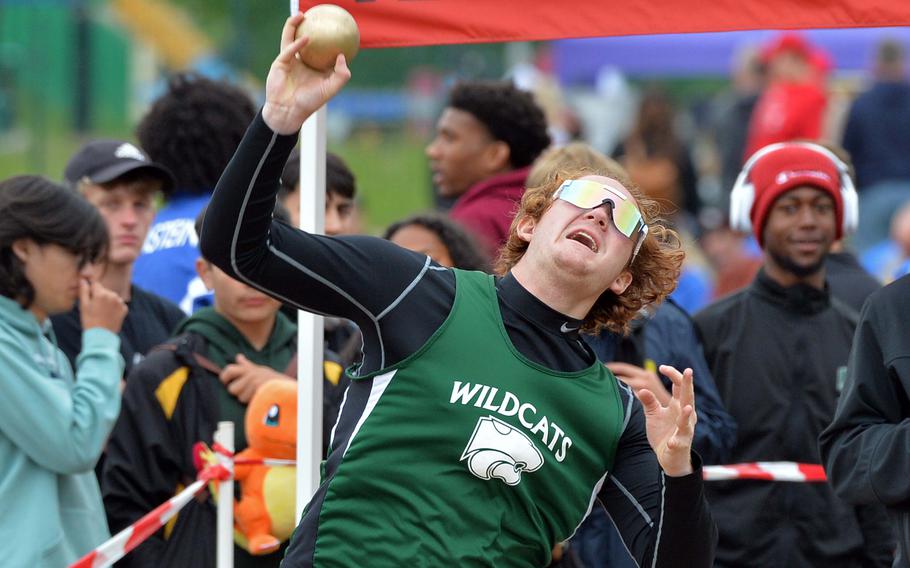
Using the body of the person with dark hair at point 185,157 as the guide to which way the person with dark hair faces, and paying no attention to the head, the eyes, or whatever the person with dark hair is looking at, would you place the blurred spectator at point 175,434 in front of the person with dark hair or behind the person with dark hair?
behind

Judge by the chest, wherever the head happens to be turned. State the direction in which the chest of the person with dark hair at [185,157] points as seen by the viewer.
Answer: away from the camera

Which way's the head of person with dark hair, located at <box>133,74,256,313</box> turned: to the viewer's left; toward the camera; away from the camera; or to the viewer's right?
away from the camera

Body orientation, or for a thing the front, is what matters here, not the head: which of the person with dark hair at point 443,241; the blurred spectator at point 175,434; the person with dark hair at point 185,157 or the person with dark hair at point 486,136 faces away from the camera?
the person with dark hair at point 185,157

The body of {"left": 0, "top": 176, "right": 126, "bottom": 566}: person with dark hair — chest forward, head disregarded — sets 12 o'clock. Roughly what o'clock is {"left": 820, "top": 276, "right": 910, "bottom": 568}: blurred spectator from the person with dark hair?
The blurred spectator is roughly at 1 o'clock from the person with dark hair.

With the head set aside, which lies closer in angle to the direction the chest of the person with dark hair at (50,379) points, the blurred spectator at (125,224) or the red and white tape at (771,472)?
the red and white tape

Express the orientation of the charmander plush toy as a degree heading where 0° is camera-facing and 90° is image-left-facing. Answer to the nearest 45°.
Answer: approximately 315°

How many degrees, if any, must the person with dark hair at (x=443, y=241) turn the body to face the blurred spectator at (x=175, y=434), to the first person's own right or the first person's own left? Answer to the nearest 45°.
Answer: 0° — they already face them

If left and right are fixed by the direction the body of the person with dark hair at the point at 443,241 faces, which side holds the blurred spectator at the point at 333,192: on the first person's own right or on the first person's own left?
on the first person's own right

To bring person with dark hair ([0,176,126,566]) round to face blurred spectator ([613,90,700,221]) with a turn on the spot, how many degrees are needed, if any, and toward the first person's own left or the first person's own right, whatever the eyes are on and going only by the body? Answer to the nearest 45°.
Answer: approximately 45° to the first person's own left

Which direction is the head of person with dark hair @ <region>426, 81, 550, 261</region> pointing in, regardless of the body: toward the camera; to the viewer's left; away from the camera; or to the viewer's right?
to the viewer's left

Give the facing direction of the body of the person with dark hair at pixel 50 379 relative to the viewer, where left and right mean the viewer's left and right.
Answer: facing to the right of the viewer

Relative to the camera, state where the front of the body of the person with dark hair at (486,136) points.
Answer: to the viewer's left

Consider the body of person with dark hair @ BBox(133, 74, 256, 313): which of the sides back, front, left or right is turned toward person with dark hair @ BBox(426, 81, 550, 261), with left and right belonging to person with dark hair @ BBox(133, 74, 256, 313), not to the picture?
right
